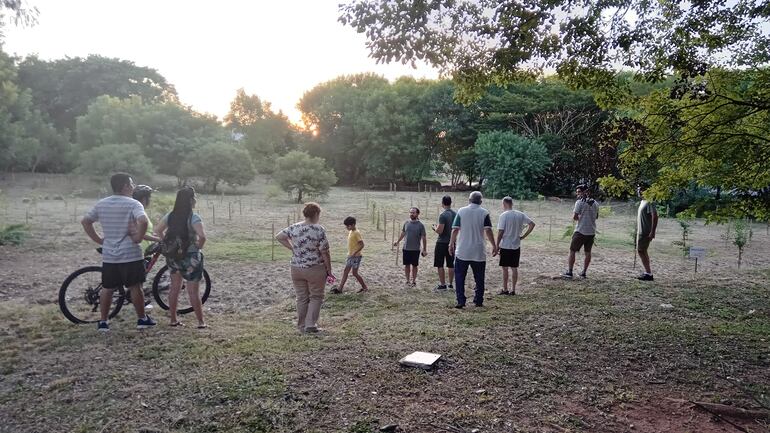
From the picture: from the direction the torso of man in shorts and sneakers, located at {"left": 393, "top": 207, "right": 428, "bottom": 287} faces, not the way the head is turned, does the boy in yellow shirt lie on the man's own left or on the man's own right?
on the man's own right

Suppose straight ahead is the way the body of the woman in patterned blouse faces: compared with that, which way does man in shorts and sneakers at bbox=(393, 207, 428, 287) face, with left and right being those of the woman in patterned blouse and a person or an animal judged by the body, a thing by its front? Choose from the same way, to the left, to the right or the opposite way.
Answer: the opposite way

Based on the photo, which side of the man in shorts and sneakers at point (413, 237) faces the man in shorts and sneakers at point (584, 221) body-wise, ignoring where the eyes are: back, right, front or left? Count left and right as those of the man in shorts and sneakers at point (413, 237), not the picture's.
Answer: left

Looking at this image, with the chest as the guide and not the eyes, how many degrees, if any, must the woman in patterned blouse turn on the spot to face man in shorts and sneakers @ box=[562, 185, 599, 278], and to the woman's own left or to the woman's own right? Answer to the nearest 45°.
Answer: approximately 45° to the woman's own right

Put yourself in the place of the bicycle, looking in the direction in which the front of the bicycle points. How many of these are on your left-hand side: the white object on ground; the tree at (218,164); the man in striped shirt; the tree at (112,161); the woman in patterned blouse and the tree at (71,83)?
3

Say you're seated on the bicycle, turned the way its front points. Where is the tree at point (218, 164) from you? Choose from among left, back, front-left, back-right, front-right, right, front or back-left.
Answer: left

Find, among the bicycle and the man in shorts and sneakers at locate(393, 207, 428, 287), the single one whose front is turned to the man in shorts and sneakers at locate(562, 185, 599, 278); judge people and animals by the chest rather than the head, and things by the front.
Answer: the bicycle

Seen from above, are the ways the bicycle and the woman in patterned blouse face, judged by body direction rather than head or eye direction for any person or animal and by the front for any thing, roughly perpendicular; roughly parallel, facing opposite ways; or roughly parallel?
roughly perpendicular

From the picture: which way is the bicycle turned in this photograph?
to the viewer's right

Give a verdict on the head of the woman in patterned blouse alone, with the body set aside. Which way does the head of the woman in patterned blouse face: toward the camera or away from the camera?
away from the camera

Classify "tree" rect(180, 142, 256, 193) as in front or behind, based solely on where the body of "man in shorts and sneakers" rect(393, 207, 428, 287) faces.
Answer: behind

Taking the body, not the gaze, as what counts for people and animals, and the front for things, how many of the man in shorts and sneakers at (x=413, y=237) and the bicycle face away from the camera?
0

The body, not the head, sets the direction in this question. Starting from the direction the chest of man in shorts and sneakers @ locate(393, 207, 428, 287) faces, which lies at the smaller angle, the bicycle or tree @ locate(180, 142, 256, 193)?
the bicycle

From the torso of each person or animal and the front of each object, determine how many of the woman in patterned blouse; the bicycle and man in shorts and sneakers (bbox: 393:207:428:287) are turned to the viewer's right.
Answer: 1

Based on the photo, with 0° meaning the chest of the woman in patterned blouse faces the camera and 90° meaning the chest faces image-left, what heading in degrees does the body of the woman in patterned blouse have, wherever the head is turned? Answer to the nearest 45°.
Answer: approximately 180°
